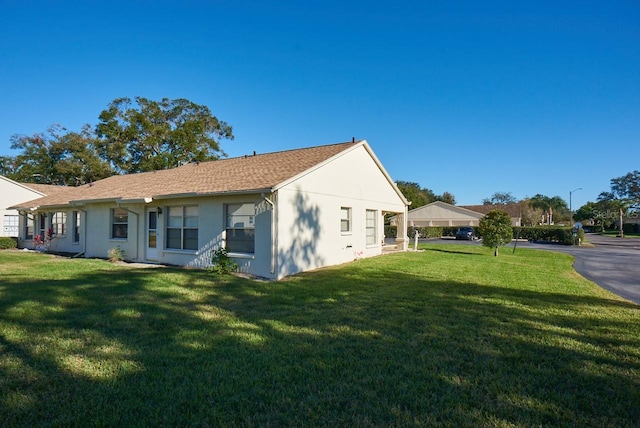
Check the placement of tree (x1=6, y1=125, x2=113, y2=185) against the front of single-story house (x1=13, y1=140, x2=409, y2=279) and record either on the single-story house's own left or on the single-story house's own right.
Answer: on the single-story house's own right

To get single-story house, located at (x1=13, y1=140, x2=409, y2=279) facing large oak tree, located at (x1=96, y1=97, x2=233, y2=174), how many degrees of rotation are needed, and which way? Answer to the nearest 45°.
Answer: approximately 135° to its right

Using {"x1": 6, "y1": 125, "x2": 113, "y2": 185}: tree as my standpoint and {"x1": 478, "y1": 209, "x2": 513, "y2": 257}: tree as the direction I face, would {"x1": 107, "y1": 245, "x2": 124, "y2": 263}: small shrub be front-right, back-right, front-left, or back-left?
front-right

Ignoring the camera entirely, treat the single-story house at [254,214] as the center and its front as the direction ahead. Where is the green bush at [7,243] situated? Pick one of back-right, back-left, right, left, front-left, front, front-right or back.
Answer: right

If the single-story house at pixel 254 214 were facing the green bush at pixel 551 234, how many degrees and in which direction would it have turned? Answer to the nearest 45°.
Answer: approximately 180°

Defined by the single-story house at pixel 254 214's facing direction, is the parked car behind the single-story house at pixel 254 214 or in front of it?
behind

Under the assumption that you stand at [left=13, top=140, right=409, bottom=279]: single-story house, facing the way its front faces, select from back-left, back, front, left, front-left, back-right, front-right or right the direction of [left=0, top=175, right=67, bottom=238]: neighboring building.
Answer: right

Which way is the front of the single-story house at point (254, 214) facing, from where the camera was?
facing the viewer and to the left of the viewer

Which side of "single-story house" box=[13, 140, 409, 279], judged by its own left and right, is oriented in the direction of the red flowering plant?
right

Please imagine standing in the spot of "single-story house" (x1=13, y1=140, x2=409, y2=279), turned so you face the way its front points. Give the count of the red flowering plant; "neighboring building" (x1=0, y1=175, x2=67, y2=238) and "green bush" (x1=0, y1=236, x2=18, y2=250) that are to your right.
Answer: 3
